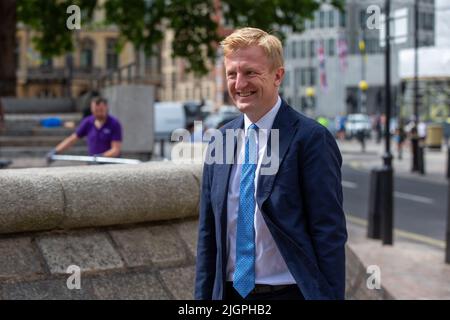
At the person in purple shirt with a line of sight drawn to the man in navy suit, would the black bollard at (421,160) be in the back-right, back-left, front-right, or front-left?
back-left

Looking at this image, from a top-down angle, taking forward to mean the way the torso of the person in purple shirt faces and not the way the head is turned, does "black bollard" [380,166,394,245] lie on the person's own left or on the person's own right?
on the person's own left

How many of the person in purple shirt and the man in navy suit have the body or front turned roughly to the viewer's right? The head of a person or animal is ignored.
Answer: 0

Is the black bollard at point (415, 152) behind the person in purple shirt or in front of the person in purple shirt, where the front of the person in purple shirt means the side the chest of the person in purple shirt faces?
behind

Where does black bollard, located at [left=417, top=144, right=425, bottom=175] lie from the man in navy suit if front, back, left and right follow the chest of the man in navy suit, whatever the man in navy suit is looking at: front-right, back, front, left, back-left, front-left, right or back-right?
back-right

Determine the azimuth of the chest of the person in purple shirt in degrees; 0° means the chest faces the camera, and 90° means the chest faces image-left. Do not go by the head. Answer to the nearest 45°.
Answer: approximately 0°

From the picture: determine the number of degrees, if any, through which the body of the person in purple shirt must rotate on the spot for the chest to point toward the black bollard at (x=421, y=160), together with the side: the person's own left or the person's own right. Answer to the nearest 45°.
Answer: approximately 135° to the person's own left
